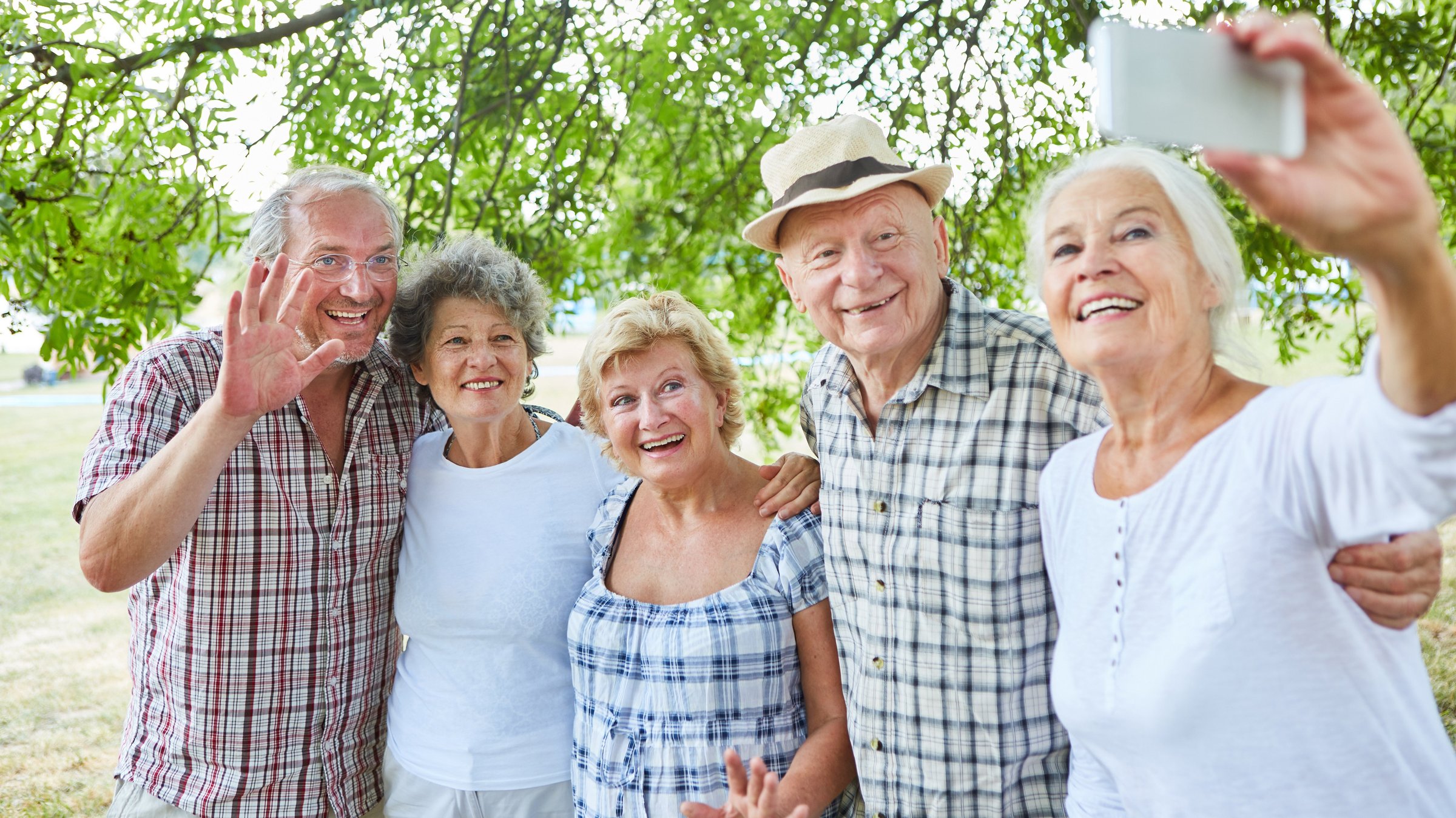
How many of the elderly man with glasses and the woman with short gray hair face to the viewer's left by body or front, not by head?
0

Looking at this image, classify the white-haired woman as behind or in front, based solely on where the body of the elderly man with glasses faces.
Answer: in front

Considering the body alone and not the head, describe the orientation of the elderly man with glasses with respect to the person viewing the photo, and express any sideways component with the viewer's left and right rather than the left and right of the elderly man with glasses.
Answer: facing the viewer and to the right of the viewer

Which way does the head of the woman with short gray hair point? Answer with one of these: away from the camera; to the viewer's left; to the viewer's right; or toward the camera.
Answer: toward the camera

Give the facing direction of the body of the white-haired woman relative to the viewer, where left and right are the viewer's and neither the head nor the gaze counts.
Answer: facing the viewer and to the left of the viewer

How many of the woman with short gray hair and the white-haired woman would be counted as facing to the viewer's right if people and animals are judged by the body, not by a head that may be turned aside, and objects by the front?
0

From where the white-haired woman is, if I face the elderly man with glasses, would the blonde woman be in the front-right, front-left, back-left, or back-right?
front-right

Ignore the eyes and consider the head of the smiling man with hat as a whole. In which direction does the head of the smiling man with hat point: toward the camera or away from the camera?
toward the camera

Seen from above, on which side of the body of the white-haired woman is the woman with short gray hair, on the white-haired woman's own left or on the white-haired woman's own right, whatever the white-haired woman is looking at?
on the white-haired woman's own right

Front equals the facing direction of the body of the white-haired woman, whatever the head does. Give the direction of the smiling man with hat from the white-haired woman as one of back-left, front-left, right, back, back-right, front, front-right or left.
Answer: right

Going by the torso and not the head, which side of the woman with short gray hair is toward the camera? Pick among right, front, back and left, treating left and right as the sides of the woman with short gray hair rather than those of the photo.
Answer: front

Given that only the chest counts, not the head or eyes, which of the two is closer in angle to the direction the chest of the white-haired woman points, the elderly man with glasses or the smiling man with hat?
the elderly man with glasses

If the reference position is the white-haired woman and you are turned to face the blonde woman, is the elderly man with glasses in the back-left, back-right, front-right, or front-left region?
front-left

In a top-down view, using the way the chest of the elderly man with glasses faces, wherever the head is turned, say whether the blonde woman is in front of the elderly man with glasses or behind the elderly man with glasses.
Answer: in front
